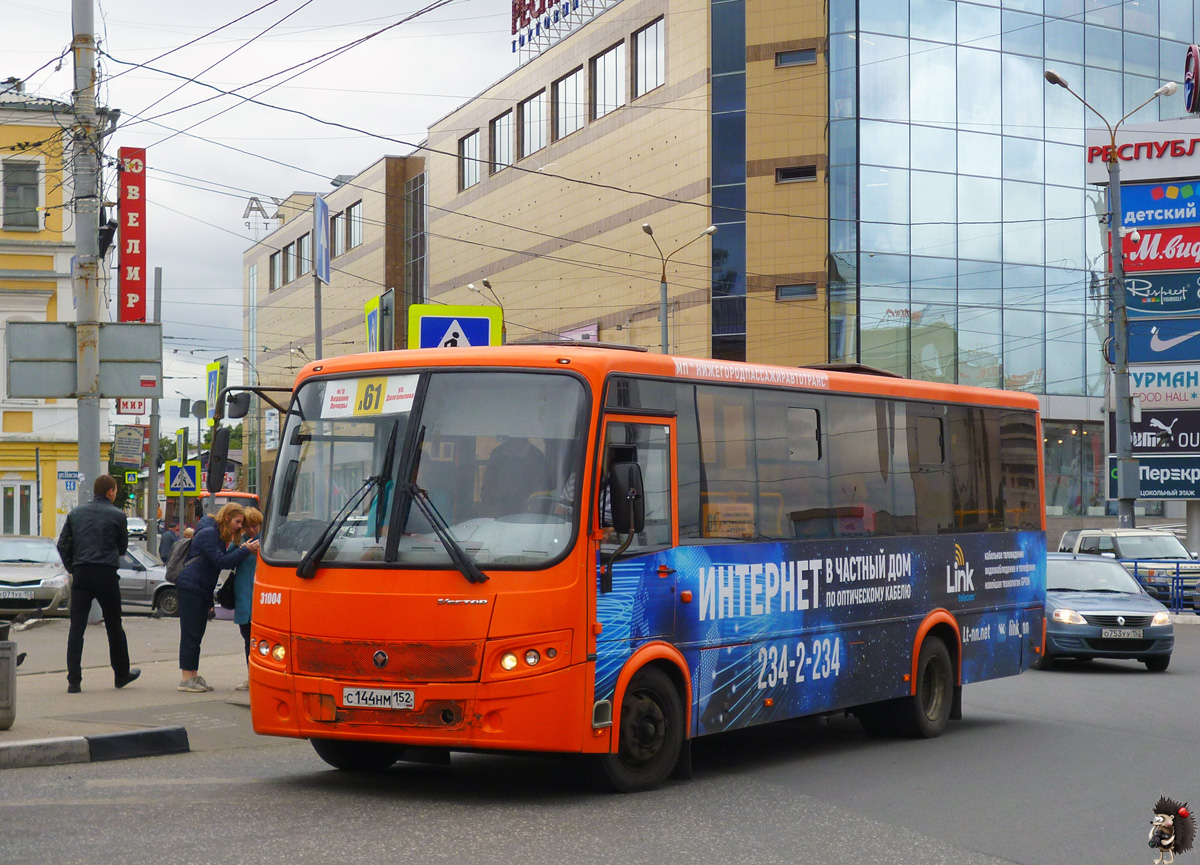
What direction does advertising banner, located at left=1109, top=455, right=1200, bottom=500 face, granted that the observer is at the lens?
facing the viewer

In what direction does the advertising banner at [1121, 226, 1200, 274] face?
toward the camera

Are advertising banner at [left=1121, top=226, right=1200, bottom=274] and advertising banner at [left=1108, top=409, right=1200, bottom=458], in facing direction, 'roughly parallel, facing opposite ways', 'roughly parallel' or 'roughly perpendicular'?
roughly parallel

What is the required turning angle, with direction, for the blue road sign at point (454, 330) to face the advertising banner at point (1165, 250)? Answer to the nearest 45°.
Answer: approximately 135° to its left

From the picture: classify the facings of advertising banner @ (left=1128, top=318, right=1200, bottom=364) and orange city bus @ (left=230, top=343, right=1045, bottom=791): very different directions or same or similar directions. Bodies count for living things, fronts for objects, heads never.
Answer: same or similar directions

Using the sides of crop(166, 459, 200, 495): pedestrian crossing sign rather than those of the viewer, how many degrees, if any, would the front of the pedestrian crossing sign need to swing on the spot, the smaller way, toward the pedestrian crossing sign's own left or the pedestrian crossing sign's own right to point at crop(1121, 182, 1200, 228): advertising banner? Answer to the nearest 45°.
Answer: approximately 90° to the pedestrian crossing sign's own left

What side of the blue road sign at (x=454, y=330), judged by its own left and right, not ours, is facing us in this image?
front

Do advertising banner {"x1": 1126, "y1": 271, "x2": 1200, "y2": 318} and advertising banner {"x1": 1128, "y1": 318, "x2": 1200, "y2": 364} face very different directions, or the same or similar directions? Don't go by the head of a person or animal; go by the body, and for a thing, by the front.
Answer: same or similar directions

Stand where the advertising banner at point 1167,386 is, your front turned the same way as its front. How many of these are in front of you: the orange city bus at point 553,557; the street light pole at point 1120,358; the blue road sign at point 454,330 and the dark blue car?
4

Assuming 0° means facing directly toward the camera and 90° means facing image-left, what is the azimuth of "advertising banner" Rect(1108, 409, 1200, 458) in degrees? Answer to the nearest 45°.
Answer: approximately 0°

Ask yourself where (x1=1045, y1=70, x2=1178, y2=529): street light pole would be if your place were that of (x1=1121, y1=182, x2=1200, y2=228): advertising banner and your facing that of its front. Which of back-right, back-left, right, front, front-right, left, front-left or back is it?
front

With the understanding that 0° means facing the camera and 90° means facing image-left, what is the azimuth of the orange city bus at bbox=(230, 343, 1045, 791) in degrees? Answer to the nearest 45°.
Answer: approximately 45°

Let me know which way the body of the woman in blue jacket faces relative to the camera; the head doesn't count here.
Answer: to the viewer's right
